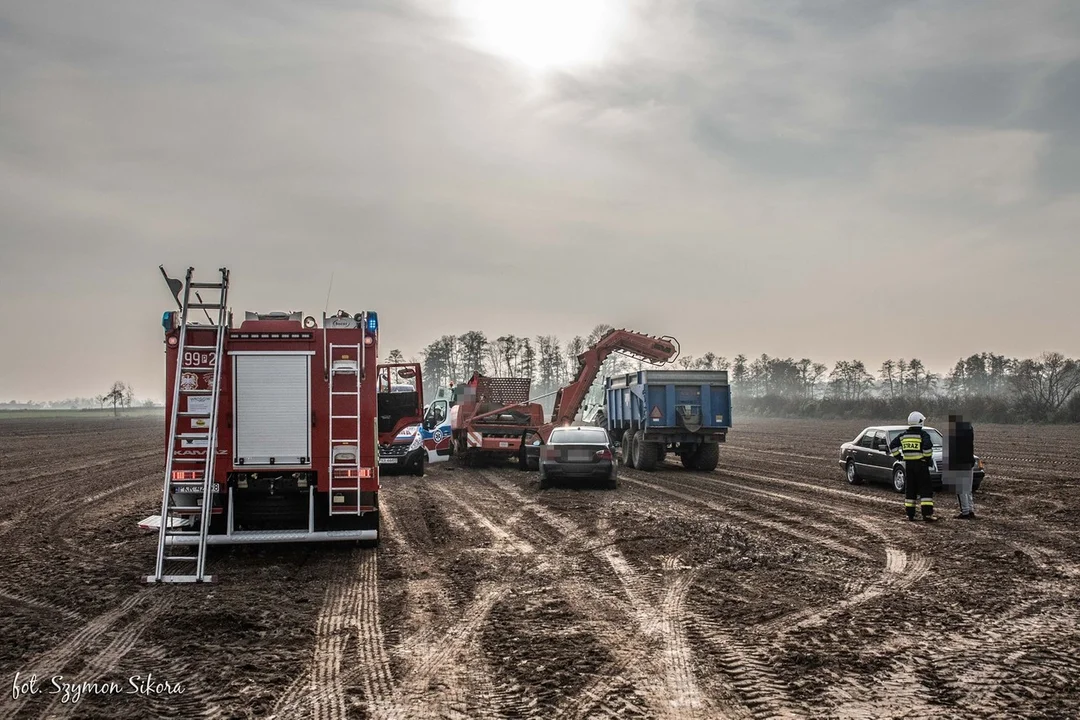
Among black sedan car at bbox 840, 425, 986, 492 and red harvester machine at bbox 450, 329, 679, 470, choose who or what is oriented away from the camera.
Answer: the red harvester machine

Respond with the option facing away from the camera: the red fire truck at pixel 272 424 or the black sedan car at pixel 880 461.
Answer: the red fire truck

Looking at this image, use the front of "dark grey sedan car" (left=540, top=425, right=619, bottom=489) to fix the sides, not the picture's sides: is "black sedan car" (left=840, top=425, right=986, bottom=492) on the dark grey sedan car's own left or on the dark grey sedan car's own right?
on the dark grey sedan car's own right

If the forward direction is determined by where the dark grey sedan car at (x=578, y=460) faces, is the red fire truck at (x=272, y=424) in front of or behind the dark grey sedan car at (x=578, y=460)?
behind

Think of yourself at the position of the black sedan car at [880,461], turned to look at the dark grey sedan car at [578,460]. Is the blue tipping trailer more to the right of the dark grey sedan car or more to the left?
right

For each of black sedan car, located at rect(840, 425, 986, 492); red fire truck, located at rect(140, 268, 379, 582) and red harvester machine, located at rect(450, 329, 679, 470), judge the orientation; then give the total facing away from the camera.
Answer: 2

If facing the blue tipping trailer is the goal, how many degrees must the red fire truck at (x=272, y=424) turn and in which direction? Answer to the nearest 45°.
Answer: approximately 45° to its right

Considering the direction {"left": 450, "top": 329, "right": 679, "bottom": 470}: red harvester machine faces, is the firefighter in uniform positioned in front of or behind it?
behind

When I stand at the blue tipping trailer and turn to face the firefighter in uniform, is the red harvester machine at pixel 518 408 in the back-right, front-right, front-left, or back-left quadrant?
back-right

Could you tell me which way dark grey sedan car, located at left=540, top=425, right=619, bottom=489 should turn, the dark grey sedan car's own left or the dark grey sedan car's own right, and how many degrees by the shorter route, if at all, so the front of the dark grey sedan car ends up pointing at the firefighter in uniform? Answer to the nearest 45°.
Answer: approximately 135° to the dark grey sedan car's own right

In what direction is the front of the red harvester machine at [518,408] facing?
away from the camera

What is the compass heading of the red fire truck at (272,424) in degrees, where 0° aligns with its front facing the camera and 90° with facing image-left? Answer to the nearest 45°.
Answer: approximately 180°

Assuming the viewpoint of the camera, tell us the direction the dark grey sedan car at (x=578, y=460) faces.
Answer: facing away from the viewer
